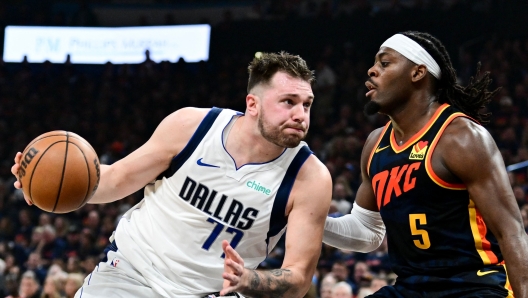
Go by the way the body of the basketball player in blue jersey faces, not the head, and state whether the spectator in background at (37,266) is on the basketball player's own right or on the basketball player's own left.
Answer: on the basketball player's own right

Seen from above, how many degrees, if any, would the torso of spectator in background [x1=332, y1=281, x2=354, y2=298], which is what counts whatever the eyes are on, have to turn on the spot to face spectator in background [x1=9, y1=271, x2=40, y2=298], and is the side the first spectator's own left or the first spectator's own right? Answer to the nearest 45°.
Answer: approximately 90° to the first spectator's own right

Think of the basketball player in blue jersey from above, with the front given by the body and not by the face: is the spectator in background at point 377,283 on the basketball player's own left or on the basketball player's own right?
on the basketball player's own right

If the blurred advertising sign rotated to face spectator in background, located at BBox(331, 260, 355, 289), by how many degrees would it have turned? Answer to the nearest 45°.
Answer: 0° — it already faces them

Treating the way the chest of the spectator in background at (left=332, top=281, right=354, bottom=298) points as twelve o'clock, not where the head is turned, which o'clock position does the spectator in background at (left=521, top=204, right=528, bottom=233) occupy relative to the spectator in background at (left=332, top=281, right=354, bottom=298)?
the spectator in background at (left=521, top=204, right=528, bottom=233) is roughly at 8 o'clock from the spectator in background at (left=332, top=281, right=354, bottom=298).

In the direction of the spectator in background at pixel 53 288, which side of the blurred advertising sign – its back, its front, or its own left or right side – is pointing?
front

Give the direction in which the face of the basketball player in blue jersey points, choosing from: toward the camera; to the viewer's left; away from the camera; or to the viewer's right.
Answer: to the viewer's left

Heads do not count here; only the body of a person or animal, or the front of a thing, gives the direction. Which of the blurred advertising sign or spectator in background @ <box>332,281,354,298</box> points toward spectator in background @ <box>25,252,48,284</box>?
the blurred advertising sign

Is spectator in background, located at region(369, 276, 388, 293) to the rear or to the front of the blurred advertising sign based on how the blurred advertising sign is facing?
to the front

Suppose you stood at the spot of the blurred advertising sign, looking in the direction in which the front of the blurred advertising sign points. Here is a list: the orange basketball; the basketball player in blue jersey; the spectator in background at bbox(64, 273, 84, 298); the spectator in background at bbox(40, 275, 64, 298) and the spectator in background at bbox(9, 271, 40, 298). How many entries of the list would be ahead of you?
5

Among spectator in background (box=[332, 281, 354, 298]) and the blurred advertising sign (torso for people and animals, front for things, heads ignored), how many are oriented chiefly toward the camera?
2

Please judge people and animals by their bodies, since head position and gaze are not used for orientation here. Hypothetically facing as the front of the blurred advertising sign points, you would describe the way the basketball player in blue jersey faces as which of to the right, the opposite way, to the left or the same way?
to the right
